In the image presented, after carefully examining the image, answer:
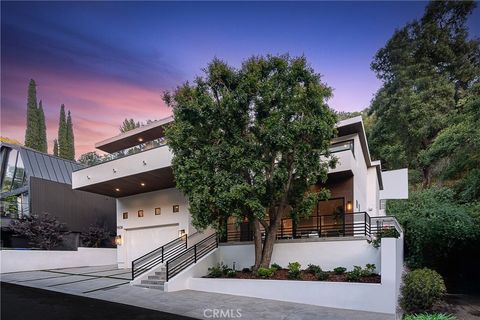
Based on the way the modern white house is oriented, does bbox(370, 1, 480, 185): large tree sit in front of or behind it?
behind

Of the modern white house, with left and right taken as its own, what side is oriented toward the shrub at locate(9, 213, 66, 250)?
right

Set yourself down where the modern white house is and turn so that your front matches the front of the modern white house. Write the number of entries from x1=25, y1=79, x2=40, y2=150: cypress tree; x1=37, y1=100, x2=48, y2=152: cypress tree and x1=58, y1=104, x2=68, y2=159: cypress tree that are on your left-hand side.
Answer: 0

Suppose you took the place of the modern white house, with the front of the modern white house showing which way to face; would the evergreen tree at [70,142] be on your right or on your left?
on your right

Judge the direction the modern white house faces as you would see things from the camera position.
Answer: facing the viewer and to the left of the viewer
